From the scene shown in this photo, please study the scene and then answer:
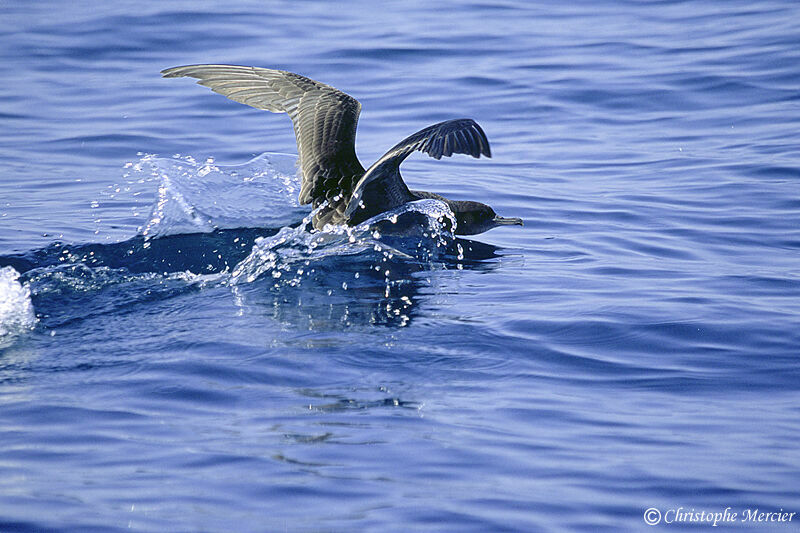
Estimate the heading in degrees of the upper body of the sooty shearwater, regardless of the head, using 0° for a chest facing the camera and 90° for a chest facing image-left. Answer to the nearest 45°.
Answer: approximately 270°
